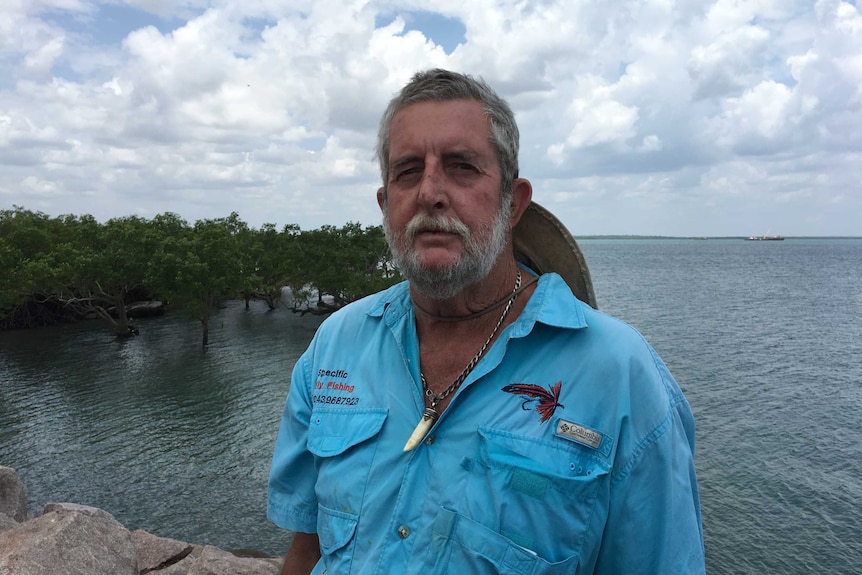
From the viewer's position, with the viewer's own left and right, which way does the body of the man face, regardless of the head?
facing the viewer and to the left of the viewer

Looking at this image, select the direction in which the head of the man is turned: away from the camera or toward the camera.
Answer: toward the camera

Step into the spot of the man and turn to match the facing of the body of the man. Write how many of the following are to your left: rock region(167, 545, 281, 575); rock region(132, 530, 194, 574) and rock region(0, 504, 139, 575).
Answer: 0

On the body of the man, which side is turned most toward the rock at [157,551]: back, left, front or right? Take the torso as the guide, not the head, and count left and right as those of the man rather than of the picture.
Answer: right

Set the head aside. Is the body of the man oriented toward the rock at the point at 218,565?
no

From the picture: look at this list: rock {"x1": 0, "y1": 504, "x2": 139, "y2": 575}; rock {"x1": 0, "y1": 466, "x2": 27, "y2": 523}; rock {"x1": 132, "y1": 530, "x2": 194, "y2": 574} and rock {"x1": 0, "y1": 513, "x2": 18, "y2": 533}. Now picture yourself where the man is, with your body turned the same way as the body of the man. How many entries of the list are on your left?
0

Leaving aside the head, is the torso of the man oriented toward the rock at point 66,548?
no

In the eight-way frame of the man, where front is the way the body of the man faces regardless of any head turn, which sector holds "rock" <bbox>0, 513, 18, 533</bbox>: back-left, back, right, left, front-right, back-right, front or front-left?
right

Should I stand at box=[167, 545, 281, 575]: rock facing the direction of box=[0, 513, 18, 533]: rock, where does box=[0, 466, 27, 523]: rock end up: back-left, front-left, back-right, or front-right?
front-right

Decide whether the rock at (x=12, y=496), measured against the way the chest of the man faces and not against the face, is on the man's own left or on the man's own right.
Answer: on the man's own right
